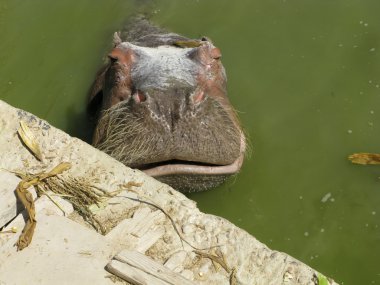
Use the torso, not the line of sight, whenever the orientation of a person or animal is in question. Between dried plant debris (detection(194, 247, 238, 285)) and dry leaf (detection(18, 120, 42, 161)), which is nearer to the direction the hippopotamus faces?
the dried plant debris

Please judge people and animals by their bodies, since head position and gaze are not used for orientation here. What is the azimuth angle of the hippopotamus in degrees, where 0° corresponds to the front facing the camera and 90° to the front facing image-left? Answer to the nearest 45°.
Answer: approximately 0°

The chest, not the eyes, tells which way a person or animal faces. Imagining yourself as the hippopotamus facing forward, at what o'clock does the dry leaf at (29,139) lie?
The dry leaf is roughly at 2 o'clock from the hippopotamus.

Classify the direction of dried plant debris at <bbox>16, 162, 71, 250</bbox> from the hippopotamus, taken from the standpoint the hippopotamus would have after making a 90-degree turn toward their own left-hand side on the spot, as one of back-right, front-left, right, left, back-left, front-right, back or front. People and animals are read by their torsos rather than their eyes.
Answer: back-right

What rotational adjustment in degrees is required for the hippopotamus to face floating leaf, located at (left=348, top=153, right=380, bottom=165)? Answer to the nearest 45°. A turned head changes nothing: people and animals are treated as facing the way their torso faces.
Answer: approximately 90° to its left

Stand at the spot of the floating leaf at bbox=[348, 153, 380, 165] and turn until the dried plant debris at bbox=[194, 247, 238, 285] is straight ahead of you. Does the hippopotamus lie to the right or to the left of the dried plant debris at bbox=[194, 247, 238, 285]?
right

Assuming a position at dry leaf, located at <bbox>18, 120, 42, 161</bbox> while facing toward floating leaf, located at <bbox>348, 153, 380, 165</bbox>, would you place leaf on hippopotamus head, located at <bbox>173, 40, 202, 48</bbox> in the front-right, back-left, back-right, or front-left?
front-left

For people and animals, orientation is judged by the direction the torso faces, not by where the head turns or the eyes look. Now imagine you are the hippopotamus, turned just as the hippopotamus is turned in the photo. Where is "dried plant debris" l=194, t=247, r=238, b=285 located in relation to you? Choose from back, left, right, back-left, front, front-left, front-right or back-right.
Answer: front

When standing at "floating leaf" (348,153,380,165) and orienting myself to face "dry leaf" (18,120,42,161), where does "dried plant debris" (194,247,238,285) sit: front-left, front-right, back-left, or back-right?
front-left

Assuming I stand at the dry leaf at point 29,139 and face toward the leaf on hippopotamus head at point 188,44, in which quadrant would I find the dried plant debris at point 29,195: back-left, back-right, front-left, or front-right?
back-right

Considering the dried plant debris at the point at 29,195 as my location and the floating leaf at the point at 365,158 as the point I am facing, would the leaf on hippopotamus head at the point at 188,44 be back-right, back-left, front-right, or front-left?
front-left
